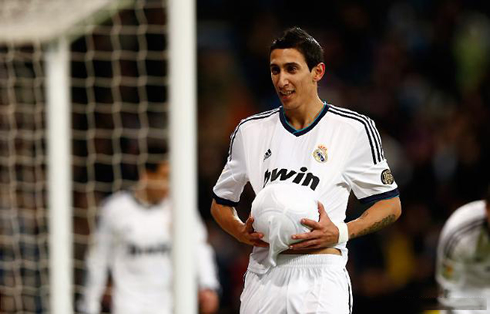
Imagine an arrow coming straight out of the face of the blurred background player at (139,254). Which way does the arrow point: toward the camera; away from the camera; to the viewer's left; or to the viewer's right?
toward the camera

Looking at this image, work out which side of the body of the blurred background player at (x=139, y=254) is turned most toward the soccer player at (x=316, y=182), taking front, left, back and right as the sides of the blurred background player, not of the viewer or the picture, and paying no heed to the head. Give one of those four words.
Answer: front

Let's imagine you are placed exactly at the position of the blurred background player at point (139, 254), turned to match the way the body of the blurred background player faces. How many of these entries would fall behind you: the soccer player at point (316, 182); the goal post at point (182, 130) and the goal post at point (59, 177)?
0

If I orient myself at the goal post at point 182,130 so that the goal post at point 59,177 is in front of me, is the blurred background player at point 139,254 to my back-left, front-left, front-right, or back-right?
front-right

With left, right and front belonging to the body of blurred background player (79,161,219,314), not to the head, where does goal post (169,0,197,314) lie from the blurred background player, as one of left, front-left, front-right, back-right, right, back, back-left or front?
front

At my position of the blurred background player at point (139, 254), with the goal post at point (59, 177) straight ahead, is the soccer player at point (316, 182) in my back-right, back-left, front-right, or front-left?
front-left

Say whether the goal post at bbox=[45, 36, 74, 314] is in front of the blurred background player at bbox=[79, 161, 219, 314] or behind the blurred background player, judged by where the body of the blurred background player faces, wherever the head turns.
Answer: in front

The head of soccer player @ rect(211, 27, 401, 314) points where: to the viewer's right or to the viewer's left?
to the viewer's left

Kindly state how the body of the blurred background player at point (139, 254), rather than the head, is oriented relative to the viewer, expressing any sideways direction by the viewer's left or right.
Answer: facing the viewer
